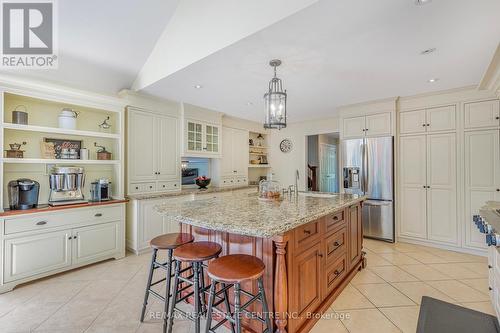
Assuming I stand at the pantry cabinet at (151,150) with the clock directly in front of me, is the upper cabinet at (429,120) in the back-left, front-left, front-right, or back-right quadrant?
front-right

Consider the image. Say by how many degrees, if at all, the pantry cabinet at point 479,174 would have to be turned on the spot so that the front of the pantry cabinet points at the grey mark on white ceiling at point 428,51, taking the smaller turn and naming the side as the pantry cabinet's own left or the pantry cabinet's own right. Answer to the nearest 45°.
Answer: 0° — it already faces it

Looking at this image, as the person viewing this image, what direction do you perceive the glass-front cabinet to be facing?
facing the viewer and to the right of the viewer

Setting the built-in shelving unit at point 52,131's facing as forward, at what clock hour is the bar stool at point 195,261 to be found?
The bar stool is roughly at 1 o'clock from the built-in shelving unit.

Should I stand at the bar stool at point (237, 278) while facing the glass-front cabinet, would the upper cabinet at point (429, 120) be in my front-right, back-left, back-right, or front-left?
front-right

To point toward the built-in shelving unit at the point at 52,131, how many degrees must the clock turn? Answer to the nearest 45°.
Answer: approximately 45° to its right

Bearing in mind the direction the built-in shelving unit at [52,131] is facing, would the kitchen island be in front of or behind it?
in front

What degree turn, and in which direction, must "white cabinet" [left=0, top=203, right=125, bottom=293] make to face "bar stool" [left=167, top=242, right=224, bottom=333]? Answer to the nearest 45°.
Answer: approximately 45° to its right

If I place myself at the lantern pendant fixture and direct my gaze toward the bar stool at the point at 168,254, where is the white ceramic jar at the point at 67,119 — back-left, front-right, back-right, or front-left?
front-right

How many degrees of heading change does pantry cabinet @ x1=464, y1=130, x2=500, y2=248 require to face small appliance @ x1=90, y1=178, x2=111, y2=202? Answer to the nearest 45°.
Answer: approximately 45° to its right

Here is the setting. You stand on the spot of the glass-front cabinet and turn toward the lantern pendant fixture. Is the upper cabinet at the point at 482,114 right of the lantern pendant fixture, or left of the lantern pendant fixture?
left

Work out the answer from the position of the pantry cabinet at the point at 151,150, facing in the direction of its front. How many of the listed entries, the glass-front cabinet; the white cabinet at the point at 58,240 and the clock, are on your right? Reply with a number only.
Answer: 1

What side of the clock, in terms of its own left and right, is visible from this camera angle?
front

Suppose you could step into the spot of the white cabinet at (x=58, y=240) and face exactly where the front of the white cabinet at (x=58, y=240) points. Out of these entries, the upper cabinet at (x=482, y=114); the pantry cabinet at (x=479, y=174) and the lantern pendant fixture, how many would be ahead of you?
3

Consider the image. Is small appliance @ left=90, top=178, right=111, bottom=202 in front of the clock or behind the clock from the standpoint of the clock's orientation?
in front

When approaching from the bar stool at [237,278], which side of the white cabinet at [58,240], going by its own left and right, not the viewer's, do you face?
front

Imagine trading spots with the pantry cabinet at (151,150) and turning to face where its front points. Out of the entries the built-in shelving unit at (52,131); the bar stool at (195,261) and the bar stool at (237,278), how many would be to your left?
0
